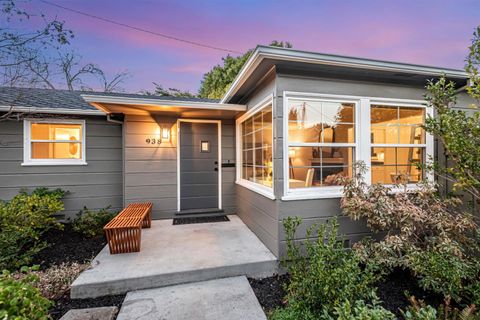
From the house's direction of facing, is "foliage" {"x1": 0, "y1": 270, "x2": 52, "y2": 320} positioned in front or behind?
in front

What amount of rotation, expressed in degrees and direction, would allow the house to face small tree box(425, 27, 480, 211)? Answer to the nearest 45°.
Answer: approximately 45° to its left

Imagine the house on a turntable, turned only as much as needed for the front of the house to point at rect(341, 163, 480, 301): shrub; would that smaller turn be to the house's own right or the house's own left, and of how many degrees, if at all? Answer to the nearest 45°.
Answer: approximately 45° to the house's own left

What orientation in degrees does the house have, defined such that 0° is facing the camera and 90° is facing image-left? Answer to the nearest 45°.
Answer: approximately 0°

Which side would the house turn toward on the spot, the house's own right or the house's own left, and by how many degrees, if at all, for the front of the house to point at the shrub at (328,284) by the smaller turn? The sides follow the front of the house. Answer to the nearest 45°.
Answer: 0° — it already faces it

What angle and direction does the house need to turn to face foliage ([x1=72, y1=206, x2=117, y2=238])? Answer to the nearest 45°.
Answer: approximately 90° to its right

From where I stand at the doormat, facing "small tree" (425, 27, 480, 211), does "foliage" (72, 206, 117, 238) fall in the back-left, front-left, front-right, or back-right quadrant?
back-right

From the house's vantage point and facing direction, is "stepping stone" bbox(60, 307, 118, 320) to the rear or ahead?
ahead

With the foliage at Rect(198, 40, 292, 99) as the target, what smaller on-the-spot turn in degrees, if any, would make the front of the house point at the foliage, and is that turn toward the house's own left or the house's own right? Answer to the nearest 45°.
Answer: approximately 180°
